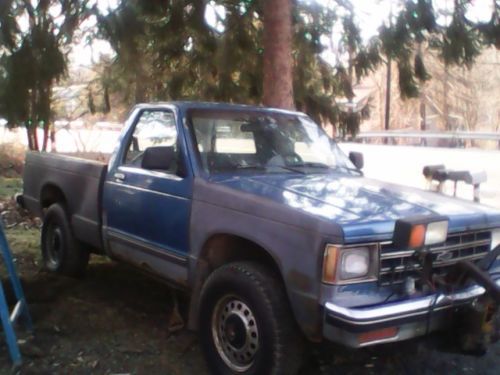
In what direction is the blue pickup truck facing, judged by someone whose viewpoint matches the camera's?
facing the viewer and to the right of the viewer
